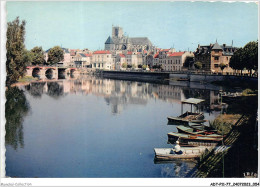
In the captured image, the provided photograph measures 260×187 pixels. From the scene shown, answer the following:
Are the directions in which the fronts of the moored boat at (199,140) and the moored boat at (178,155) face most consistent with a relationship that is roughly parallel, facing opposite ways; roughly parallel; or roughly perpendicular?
roughly parallel
